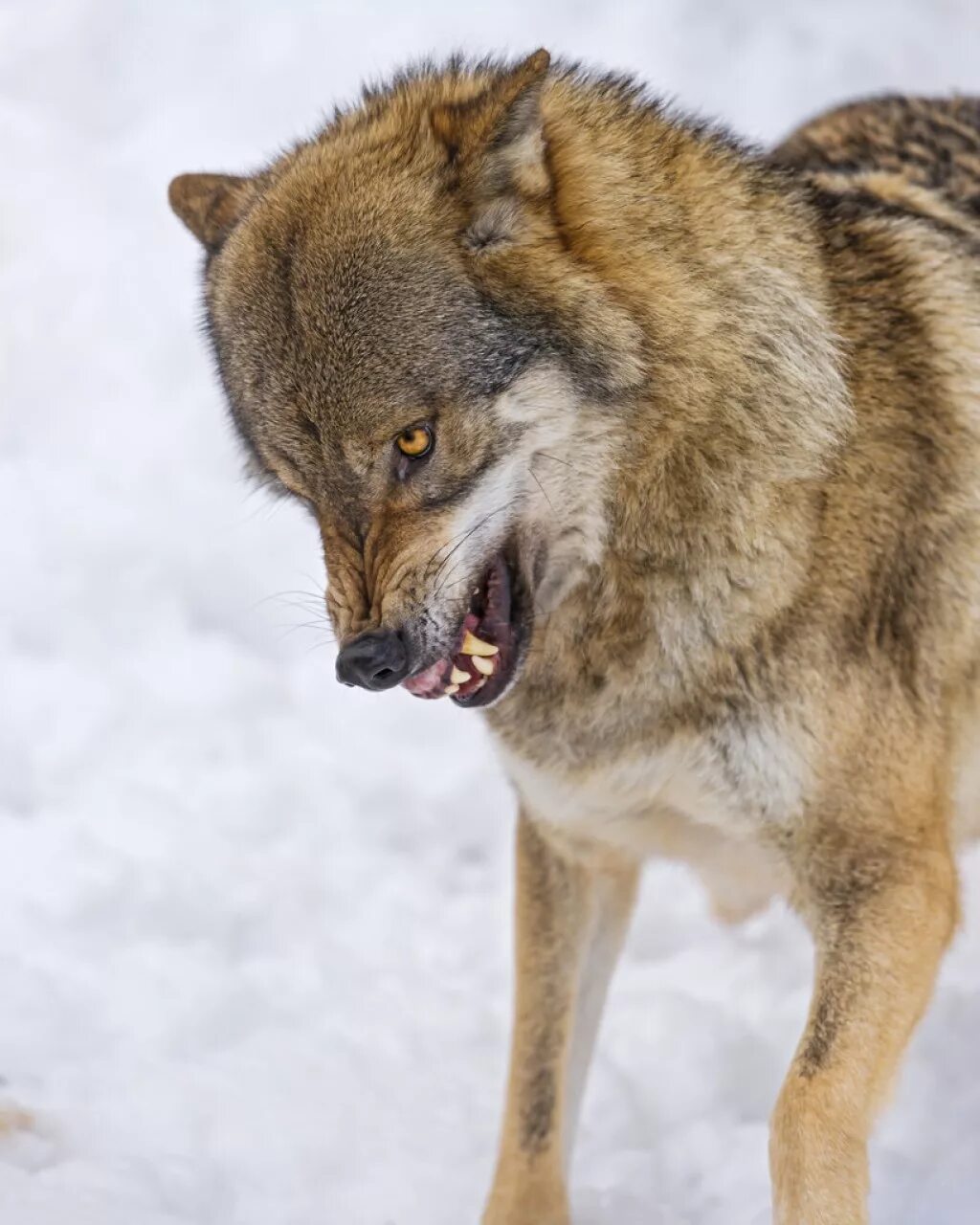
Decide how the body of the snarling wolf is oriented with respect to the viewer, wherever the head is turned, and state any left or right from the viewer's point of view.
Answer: facing the viewer and to the left of the viewer
